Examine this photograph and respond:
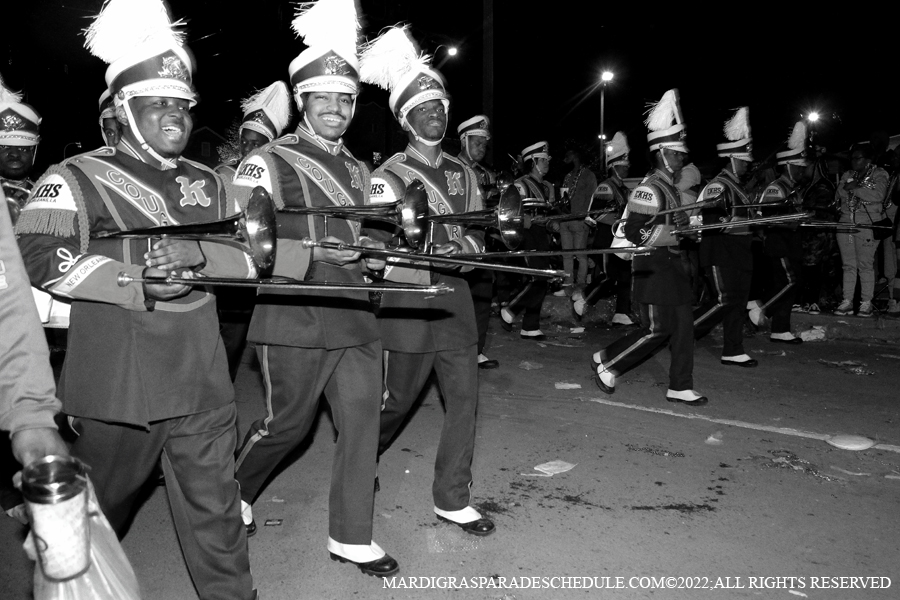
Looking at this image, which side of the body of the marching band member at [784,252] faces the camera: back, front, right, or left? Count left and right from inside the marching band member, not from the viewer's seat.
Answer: right

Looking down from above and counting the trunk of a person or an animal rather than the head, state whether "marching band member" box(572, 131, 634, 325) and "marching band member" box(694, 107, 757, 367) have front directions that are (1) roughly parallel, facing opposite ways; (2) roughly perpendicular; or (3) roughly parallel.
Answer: roughly parallel

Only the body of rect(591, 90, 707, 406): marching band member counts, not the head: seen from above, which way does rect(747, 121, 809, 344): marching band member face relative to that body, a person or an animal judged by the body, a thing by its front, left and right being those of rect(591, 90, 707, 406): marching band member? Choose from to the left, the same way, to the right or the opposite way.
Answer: the same way

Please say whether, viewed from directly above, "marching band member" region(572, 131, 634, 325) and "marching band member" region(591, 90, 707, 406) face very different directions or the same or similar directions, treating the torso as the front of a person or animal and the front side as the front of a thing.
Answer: same or similar directions
